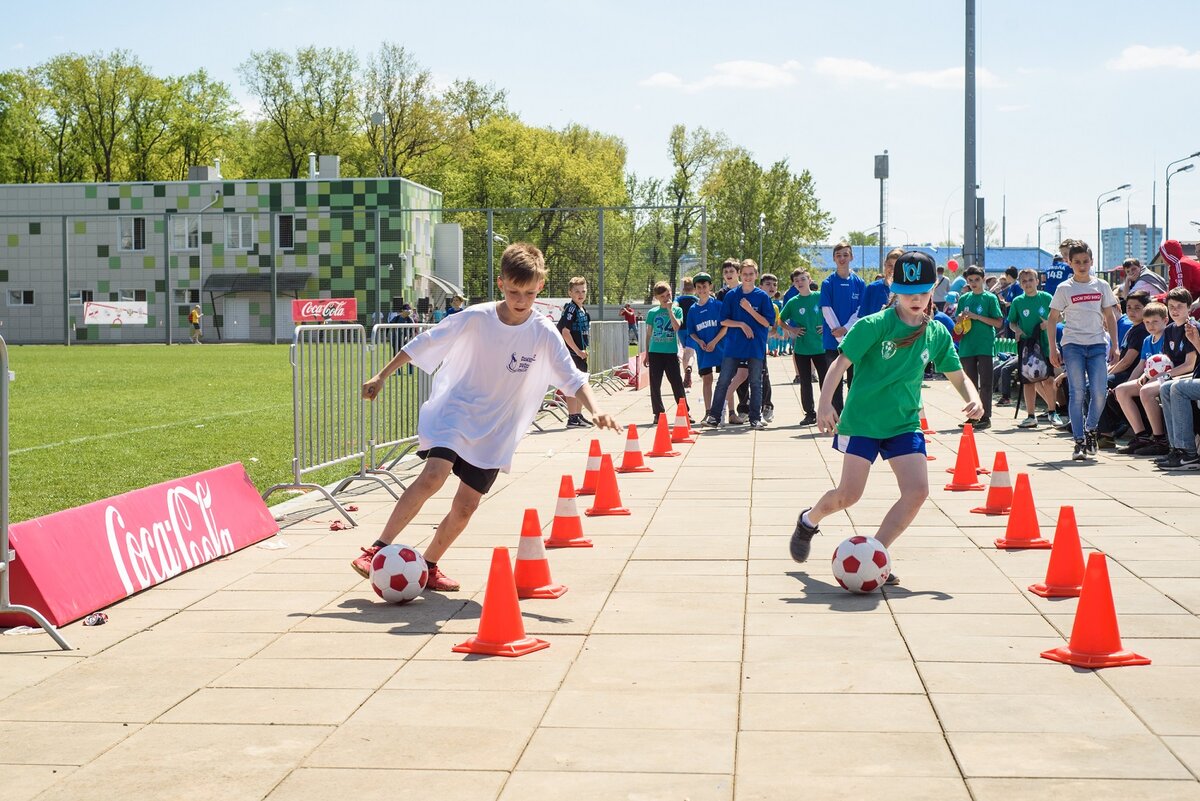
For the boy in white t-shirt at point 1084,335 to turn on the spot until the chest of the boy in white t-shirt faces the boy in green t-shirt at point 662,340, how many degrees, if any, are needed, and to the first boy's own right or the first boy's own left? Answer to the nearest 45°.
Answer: approximately 135° to the first boy's own right

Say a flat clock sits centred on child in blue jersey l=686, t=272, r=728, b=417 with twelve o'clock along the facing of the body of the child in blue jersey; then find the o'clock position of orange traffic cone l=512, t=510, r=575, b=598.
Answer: The orange traffic cone is roughly at 12 o'clock from the child in blue jersey.

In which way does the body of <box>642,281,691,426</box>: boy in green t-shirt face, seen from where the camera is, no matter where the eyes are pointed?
toward the camera

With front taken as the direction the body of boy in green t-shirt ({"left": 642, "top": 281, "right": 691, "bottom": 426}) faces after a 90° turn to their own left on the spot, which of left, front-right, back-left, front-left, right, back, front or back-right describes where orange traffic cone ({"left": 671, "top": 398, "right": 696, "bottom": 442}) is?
right

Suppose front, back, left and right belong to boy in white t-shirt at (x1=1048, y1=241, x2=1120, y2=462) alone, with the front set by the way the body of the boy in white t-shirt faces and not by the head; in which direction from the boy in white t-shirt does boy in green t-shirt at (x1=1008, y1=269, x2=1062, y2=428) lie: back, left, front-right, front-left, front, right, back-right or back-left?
back

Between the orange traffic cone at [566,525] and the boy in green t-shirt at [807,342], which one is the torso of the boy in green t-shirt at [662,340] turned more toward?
the orange traffic cone

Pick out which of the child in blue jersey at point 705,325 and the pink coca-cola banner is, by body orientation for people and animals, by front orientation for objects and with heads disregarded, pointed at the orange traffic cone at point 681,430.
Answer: the child in blue jersey

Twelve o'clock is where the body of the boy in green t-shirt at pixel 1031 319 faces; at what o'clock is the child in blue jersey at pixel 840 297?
The child in blue jersey is roughly at 2 o'clock from the boy in green t-shirt.

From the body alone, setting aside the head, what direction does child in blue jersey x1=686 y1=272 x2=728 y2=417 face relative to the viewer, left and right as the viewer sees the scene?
facing the viewer

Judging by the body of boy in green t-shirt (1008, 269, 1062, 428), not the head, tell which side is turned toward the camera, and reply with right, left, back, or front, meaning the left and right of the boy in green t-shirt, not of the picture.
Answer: front
